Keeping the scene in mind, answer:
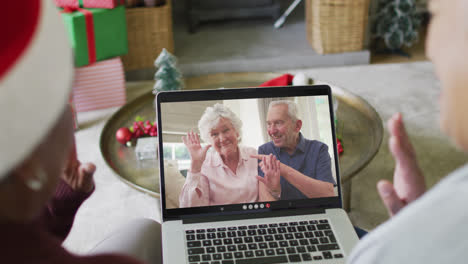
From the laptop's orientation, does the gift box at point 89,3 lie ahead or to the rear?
to the rear

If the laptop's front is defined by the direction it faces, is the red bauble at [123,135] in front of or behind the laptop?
behind

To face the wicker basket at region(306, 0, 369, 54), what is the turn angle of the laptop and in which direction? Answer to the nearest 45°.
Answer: approximately 180°

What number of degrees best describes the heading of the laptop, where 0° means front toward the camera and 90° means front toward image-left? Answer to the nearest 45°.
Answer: approximately 0°

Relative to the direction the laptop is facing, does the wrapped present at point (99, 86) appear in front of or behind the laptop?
behind

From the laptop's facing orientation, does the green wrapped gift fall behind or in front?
behind
